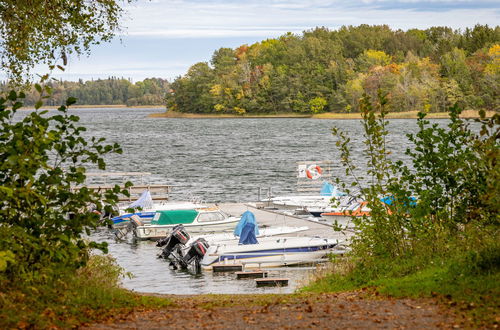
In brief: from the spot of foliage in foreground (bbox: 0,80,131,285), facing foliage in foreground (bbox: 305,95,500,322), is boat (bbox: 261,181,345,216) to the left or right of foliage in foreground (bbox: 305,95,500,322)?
left

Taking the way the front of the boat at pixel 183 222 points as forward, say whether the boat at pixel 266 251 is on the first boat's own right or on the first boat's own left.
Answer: on the first boat's own right

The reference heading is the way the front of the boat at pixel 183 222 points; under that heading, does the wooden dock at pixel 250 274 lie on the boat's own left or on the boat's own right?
on the boat's own right

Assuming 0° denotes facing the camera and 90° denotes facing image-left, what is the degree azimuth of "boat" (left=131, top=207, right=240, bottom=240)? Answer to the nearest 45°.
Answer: approximately 225°

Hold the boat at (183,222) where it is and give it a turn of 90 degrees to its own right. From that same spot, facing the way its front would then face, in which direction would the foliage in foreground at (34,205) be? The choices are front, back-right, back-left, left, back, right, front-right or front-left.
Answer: front-right
